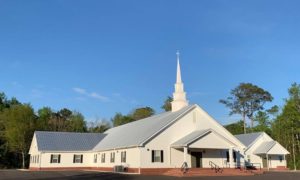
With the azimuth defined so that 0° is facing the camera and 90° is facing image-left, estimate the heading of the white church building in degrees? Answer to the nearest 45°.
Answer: approximately 315°
